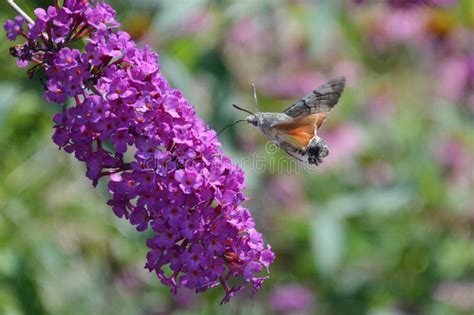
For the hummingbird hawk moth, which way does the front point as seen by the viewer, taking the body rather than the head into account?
to the viewer's left
